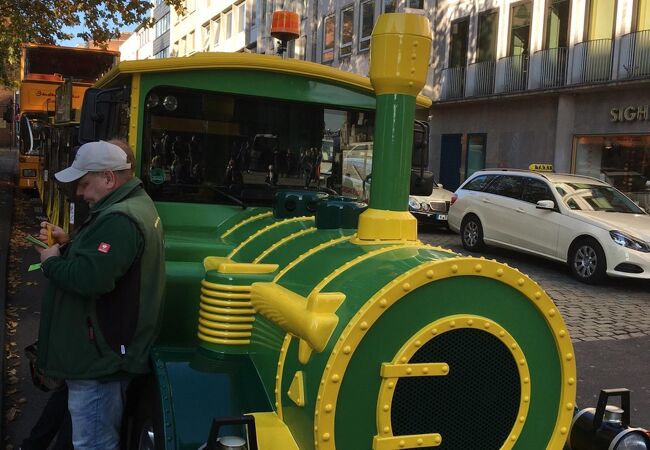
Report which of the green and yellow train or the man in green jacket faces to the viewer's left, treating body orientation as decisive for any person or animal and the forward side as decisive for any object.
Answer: the man in green jacket

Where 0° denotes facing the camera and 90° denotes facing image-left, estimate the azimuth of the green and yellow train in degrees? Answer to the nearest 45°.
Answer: approximately 315°

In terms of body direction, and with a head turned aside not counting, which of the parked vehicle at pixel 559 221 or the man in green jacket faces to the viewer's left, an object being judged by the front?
the man in green jacket

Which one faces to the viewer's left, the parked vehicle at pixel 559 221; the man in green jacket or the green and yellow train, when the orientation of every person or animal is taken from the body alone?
the man in green jacket

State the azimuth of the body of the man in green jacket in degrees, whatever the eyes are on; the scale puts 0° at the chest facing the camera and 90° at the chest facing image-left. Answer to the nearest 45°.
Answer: approximately 90°

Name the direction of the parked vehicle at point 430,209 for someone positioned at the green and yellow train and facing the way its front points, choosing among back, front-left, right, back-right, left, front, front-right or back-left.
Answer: back-left
